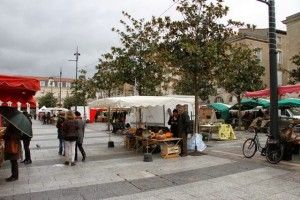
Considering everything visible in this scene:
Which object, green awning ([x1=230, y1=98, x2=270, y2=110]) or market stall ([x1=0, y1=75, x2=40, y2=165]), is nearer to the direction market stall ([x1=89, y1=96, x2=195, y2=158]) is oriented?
the market stall

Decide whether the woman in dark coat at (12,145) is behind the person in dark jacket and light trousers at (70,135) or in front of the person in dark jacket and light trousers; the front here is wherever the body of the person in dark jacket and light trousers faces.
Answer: behind

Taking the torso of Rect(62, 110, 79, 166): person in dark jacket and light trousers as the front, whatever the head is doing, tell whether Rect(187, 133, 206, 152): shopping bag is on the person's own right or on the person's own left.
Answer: on the person's own right

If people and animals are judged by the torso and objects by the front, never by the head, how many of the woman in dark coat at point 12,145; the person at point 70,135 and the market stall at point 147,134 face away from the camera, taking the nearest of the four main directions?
1

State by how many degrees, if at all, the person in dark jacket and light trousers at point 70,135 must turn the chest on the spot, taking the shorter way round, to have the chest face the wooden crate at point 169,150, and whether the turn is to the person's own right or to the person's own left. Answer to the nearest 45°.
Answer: approximately 90° to the person's own right

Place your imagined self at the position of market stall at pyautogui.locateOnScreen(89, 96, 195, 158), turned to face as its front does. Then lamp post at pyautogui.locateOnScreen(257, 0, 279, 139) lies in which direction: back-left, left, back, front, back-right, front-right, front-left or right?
left

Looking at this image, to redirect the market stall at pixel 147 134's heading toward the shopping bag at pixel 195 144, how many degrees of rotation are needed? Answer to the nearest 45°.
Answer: approximately 135° to its left

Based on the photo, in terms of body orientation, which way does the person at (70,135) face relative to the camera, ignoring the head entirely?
away from the camera
